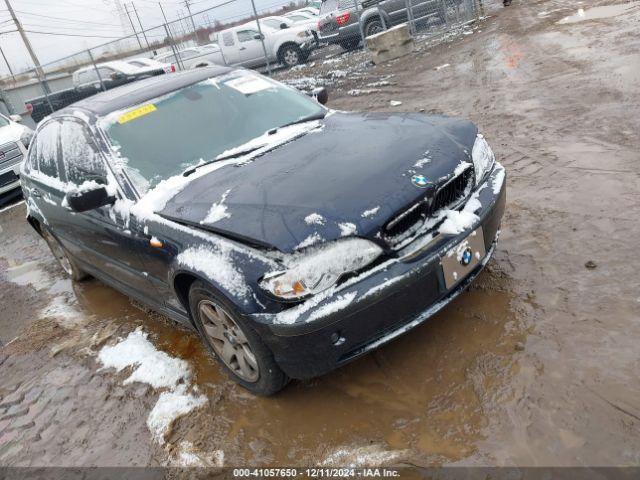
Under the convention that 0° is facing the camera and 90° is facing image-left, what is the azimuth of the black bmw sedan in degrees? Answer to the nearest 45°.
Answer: approximately 315°

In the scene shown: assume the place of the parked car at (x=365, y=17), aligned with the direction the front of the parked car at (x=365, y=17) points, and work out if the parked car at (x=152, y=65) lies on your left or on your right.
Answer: on your left

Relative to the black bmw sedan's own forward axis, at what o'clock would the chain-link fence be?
The chain-link fence is roughly at 8 o'clock from the black bmw sedan.

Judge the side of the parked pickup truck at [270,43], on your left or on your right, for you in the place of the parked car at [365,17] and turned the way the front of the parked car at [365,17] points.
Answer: on your left

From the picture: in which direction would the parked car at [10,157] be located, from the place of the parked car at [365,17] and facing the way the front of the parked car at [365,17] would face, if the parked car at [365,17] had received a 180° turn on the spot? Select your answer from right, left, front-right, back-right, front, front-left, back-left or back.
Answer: front

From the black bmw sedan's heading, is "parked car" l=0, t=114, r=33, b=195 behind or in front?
behind

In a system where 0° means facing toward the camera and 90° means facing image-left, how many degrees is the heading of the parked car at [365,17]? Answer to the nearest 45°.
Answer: approximately 225°

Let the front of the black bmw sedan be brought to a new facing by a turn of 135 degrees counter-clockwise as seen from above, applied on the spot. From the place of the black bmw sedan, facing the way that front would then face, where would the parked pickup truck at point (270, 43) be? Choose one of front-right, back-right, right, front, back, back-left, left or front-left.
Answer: front

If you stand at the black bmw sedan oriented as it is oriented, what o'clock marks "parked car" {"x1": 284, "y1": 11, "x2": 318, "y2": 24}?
The parked car is roughly at 8 o'clock from the black bmw sedan.
